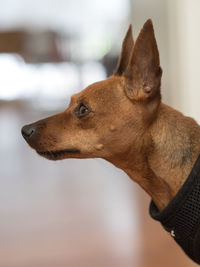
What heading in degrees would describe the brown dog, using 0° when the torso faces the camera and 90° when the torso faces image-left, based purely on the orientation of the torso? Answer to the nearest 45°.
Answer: approximately 90°
